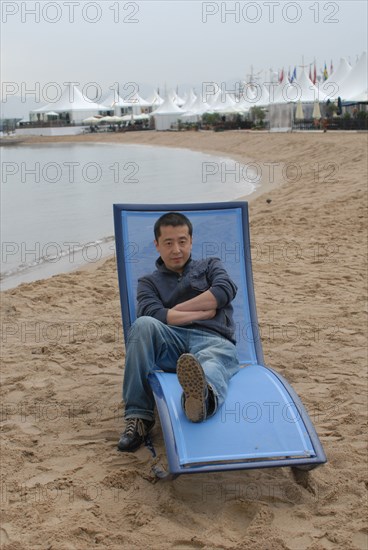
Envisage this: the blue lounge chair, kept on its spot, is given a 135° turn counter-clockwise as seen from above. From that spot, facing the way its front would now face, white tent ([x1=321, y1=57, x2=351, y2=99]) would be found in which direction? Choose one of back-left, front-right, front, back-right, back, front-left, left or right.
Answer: front-left

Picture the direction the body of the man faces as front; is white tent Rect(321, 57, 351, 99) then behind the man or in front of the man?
behind

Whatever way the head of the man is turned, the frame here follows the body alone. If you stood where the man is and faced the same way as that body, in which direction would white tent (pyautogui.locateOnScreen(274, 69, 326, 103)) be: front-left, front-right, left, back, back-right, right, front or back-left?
back

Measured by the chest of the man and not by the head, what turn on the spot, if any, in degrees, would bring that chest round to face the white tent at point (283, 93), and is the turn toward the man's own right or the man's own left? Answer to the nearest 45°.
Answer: approximately 180°

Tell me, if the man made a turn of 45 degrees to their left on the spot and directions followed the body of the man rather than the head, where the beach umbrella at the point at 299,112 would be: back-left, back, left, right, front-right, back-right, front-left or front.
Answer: back-left

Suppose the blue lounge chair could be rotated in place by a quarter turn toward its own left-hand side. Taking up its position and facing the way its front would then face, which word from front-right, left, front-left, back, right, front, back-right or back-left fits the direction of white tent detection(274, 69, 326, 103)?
left

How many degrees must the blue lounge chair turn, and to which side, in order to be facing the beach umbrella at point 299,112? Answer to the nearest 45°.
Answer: approximately 180°

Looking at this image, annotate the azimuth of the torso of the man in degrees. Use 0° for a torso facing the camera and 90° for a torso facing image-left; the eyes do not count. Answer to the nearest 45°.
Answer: approximately 0°

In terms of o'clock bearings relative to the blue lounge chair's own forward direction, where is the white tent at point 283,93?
The white tent is roughly at 6 o'clock from the blue lounge chair.
